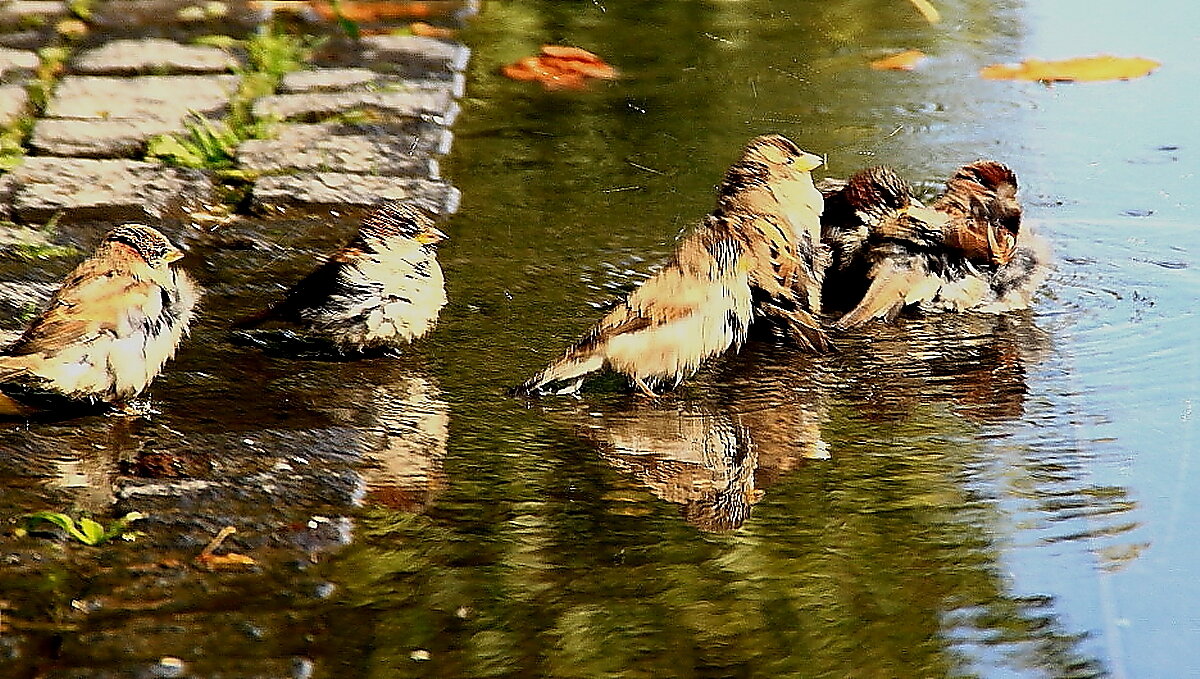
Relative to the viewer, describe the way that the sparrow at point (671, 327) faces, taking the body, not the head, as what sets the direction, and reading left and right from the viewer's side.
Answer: facing to the right of the viewer

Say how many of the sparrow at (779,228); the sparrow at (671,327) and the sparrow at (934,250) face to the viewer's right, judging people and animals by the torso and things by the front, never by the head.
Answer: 3

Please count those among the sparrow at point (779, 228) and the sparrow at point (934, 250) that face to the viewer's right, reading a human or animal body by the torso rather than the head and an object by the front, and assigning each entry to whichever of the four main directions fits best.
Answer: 2

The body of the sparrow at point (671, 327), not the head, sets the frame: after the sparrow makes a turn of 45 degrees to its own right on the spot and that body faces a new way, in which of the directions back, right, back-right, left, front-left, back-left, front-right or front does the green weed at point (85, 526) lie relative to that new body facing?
right

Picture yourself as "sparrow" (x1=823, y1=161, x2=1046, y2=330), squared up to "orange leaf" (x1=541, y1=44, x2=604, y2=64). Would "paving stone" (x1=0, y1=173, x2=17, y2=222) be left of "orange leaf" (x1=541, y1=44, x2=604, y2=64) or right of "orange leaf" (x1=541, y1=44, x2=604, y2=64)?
left

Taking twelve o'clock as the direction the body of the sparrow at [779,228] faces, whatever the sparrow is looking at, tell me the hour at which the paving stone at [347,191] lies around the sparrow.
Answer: The paving stone is roughly at 7 o'clock from the sparrow.

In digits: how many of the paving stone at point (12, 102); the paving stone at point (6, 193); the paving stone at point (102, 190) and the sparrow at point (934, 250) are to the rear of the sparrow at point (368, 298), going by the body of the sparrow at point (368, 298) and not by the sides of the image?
3

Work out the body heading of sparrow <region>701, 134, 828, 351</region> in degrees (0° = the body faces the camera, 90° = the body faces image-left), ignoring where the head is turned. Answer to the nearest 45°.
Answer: approximately 270°

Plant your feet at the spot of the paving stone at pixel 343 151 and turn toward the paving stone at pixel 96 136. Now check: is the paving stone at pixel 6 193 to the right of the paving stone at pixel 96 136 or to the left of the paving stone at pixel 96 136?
left

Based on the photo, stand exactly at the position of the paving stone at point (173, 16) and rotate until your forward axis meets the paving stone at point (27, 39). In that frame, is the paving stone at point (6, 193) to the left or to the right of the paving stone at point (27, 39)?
left

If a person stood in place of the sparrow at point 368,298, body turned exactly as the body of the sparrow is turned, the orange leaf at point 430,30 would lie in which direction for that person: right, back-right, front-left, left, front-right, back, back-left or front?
back-left

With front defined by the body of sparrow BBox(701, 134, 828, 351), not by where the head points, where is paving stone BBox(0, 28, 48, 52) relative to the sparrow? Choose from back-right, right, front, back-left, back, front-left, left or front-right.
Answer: back-left

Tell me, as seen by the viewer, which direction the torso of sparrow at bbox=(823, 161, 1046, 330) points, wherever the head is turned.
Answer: to the viewer's right
